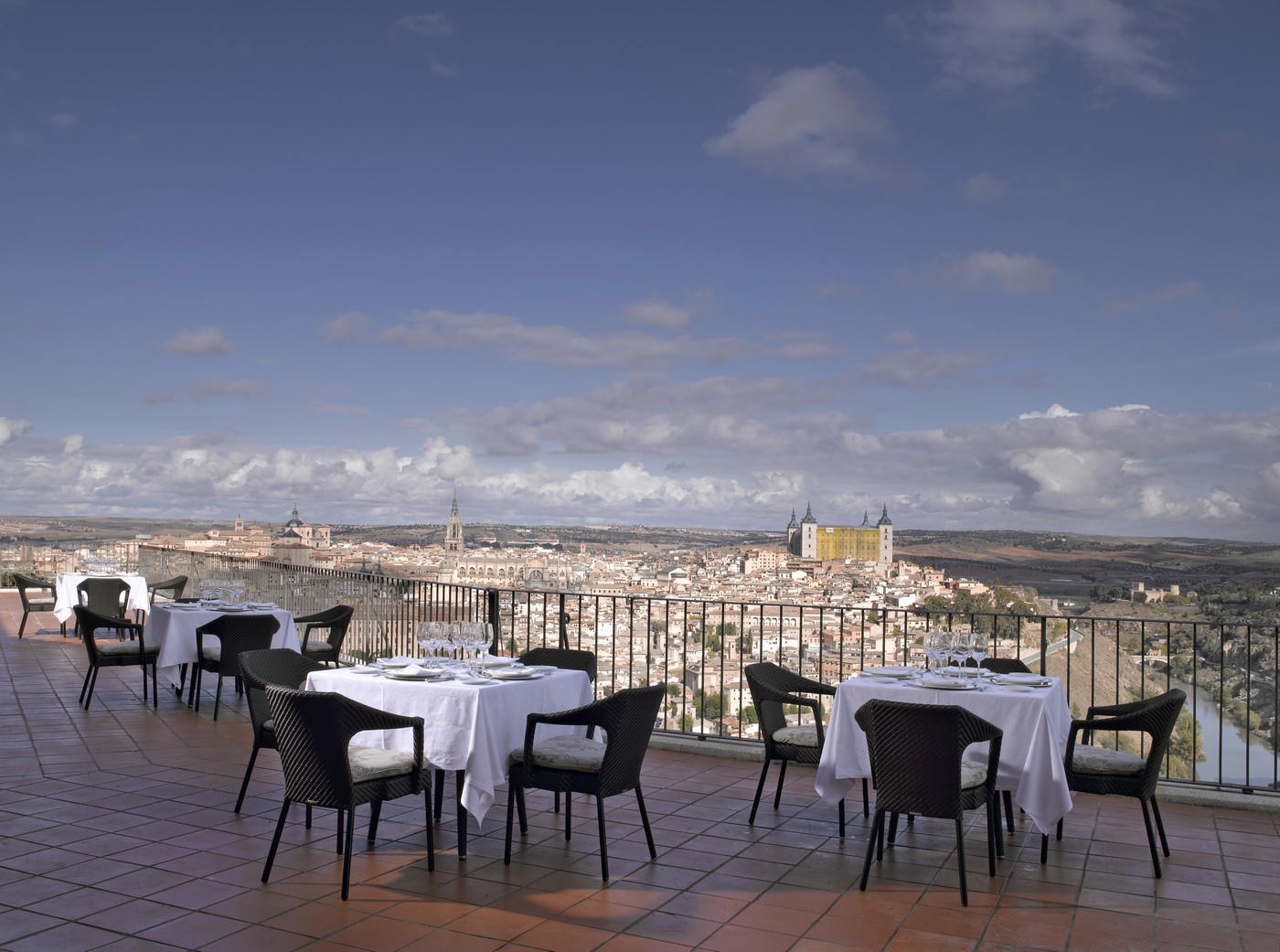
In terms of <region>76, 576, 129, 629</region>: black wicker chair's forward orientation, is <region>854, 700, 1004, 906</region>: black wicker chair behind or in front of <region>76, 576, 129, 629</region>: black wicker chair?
behind

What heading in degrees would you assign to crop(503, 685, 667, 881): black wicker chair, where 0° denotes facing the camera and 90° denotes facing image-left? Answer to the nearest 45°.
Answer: approximately 135°

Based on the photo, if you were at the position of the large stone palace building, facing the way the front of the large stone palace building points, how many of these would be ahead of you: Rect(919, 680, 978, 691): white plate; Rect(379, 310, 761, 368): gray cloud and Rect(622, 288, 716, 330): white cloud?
1

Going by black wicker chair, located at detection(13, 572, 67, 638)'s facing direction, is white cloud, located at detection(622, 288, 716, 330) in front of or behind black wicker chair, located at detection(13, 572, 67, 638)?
in front

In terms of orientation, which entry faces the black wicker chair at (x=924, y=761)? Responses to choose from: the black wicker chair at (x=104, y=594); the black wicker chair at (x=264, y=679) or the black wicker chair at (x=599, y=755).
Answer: the black wicker chair at (x=264, y=679)

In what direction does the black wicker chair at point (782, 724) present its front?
to the viewer's right

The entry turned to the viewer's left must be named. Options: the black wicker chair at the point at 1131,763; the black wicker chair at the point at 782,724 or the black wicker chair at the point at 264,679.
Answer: the black wicker chair at the point at 1131,763

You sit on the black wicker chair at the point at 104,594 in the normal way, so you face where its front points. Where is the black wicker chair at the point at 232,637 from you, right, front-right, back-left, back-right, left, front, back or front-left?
back

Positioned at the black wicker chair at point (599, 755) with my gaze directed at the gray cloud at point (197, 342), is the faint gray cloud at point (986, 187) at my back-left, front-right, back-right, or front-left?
front-right

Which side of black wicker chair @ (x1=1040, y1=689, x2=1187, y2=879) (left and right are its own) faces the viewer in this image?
left

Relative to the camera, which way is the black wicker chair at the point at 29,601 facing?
to the viewer's right

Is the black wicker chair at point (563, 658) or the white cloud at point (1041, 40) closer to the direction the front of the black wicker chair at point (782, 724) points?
the white cloud

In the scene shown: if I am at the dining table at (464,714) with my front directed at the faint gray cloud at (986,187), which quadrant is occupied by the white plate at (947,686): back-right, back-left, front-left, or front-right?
front-right

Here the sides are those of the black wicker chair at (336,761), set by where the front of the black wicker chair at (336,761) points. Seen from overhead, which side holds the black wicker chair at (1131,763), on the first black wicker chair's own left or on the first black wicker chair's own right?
on the first black wicker chair's own right

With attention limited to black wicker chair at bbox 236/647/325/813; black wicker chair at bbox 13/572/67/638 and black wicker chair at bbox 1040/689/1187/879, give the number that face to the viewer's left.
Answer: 1

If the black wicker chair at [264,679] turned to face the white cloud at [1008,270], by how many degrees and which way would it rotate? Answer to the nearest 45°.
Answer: approximately 90° to its left

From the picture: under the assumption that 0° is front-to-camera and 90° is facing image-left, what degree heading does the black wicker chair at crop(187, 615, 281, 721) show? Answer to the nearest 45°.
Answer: approximately 135°
